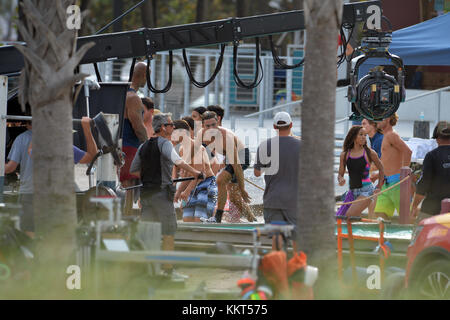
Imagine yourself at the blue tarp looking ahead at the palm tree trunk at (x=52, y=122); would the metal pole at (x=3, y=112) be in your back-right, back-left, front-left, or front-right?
front-right

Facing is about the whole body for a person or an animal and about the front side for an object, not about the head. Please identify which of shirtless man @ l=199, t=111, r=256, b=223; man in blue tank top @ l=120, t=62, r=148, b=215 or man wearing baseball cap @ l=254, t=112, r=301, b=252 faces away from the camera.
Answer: the man wearing baseball cap

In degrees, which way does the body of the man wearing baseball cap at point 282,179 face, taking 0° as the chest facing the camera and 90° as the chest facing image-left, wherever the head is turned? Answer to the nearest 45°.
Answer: approximately 180°

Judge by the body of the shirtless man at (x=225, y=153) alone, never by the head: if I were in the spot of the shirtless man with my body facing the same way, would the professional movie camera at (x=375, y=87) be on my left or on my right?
on my left

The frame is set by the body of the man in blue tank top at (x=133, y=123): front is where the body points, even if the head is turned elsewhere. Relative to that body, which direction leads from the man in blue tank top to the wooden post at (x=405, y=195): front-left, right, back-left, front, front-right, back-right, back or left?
front

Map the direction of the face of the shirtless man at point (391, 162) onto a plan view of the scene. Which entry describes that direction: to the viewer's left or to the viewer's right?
to the viewer's left

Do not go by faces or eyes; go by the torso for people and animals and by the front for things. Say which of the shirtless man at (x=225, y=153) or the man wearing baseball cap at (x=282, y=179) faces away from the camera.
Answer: the man wearing baseball cap

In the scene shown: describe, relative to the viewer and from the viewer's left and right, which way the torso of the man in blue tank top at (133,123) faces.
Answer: facing to the right of the viewer

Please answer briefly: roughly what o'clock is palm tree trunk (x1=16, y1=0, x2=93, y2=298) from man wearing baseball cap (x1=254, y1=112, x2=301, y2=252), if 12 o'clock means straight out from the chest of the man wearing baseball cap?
The palm tree trunk is roughly at 8 o'clock from the man wearing baseball cap.

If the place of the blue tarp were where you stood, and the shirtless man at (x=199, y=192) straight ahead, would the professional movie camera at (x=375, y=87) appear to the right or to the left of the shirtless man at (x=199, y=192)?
left
